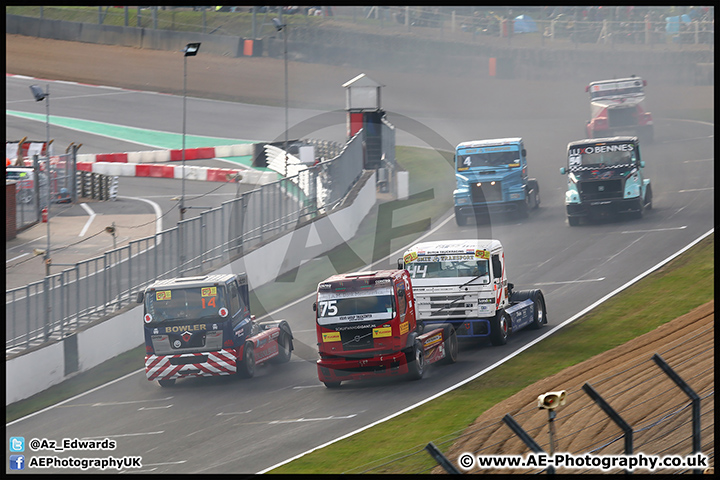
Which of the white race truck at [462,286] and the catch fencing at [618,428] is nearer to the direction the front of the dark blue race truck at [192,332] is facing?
the catch fencing

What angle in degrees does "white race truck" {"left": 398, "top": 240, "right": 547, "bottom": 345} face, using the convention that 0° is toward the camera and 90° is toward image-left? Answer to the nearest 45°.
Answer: approximately 45°

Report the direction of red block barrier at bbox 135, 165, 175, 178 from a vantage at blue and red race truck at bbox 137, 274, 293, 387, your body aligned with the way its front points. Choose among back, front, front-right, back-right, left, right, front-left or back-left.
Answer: back-right

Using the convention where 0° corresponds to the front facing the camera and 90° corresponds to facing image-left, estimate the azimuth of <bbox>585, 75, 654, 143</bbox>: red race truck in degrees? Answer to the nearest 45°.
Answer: approximately 0°

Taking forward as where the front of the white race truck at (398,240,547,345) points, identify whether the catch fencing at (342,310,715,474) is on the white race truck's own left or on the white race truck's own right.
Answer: on the white race truck's own left

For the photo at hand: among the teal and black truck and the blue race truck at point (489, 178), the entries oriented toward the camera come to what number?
2

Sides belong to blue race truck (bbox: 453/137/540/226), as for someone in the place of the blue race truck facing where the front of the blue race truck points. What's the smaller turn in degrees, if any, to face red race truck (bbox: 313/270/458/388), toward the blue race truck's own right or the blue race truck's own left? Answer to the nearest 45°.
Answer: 0° — it already faces it

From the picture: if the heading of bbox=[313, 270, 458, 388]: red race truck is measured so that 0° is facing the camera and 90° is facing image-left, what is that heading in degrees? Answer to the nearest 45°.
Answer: approximately 45°

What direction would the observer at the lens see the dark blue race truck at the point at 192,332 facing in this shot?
facing the viewer and to the left of the viewer

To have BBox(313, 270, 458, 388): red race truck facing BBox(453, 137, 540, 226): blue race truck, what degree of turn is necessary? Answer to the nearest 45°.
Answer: approximately 135° to its right

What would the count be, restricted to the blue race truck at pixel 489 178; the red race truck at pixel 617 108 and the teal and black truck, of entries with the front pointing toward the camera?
3

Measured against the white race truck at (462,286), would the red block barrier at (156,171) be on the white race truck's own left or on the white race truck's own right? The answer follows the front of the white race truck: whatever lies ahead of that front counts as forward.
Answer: on the white race truck's own right
